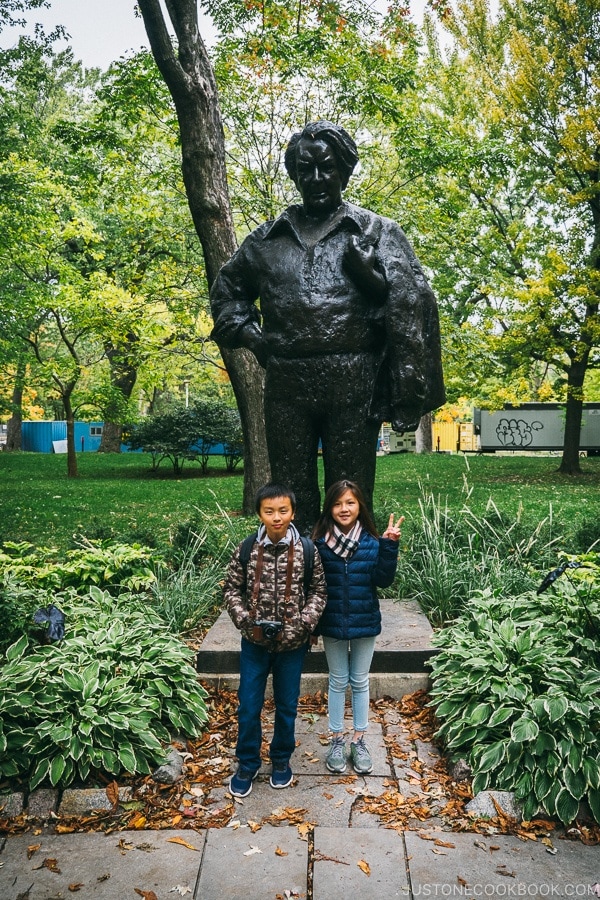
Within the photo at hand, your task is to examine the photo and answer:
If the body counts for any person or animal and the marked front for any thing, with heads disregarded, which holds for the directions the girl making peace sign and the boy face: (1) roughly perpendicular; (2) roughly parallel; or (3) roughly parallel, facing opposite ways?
roughly parallel

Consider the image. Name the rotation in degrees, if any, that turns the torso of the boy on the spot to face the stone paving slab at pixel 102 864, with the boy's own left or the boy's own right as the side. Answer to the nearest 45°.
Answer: approximately 45° to the boy's own right

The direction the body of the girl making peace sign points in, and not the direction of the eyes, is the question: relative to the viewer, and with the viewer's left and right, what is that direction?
facing the viewer

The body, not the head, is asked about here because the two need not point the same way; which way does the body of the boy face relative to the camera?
toward the camera

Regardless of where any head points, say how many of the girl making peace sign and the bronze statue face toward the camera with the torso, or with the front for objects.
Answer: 2

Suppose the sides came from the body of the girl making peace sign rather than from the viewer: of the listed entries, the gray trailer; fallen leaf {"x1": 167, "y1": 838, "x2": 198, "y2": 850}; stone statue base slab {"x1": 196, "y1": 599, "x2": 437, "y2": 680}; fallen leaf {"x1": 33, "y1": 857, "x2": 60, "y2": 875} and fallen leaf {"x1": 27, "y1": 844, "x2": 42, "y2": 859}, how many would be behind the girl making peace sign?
2

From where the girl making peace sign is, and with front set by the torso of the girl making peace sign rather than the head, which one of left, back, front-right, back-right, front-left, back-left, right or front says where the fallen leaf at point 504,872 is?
front-left

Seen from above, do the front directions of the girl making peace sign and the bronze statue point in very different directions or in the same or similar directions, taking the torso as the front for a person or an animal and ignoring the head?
same or similar directions

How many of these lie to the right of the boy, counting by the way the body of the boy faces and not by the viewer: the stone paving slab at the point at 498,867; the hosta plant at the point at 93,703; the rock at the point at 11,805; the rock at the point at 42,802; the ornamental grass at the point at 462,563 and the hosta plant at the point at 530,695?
3

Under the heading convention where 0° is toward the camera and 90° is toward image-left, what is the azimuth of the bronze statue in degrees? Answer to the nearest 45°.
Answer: approximately 0°
